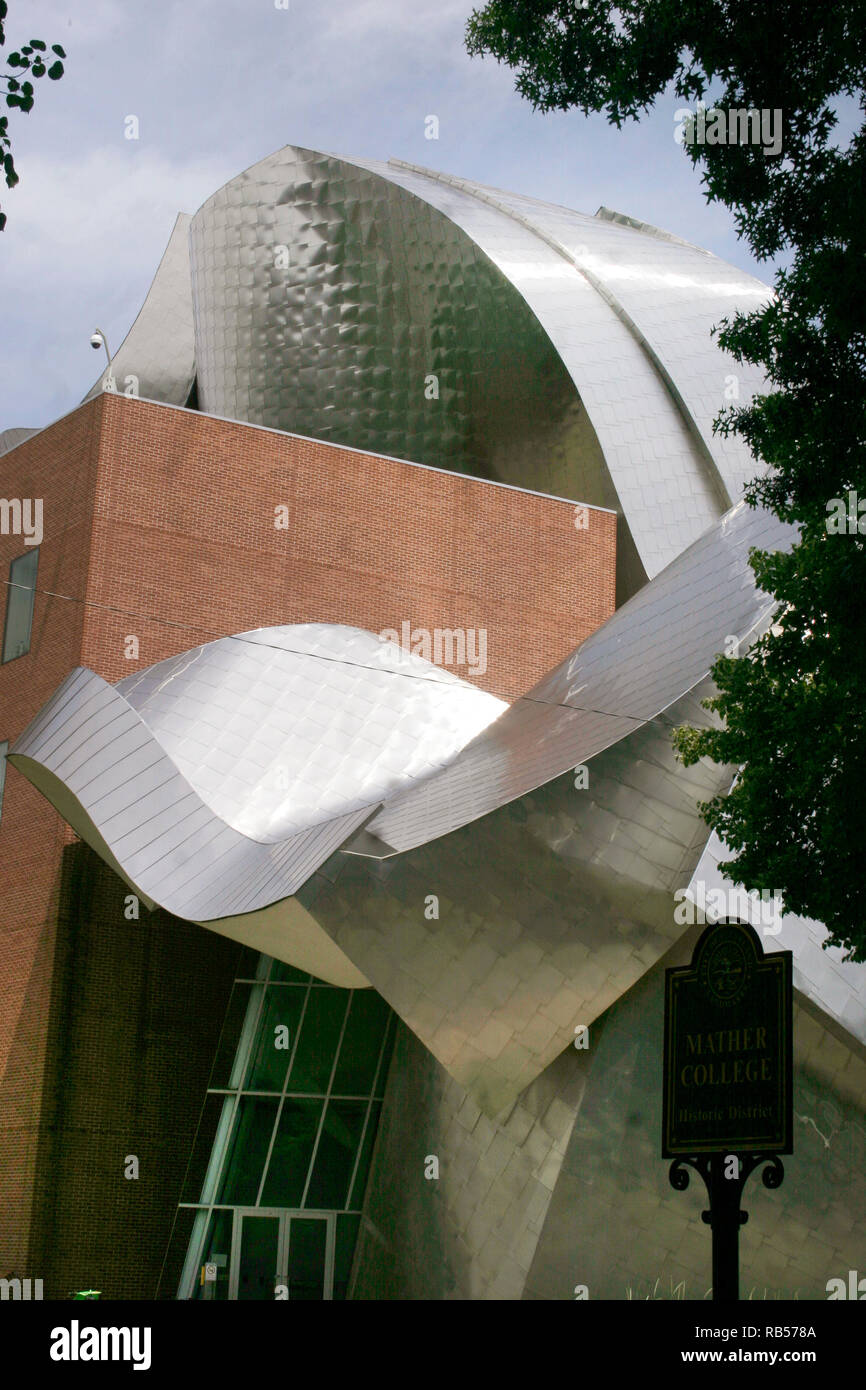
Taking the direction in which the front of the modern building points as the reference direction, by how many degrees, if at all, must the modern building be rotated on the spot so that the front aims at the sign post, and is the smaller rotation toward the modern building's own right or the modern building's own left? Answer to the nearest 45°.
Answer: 0° — it already faces it

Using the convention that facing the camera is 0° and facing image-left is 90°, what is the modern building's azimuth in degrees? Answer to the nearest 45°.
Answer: approximately 0°
